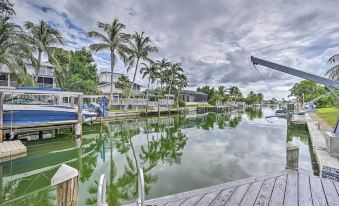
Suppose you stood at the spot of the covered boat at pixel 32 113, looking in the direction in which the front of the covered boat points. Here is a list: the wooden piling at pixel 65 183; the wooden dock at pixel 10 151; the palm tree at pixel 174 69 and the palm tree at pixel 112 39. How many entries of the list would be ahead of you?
2

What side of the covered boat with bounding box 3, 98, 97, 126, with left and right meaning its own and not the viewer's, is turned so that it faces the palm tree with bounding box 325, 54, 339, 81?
back

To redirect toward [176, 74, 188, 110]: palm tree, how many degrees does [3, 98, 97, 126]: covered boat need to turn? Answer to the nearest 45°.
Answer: approximately 135° to its right

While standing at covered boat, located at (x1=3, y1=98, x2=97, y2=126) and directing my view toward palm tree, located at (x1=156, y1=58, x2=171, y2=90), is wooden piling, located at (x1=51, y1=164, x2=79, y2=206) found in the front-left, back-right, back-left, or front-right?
back-right

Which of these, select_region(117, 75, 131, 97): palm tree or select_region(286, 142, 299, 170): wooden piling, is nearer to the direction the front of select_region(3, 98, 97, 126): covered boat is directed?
the palm tree

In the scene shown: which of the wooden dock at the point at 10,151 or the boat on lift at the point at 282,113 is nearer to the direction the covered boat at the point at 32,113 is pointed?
the wooden dock
